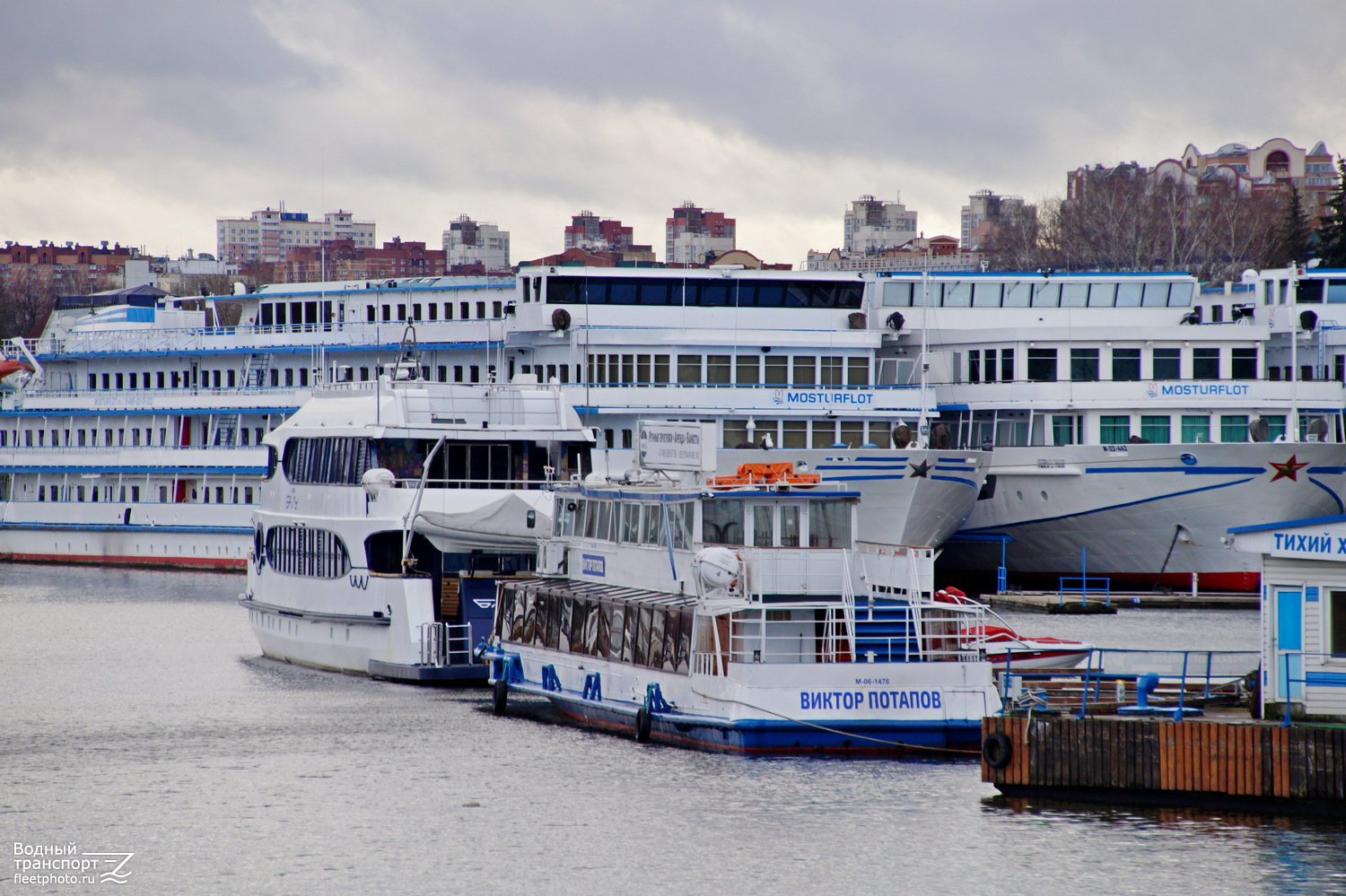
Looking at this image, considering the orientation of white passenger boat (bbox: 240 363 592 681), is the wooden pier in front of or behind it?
behind

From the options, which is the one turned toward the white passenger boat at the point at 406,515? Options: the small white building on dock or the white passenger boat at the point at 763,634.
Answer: the white passenger boat at the point at 763,634

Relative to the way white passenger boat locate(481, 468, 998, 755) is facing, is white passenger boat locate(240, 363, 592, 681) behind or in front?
in front

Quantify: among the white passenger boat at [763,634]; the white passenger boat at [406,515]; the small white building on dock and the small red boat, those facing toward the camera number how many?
1

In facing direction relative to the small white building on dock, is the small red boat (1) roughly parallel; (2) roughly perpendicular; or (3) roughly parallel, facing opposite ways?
roughly perpendicular

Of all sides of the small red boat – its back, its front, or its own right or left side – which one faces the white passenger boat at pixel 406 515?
back

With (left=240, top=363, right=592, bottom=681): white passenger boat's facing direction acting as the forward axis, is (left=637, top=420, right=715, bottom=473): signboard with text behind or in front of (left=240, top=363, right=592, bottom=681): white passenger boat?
behind

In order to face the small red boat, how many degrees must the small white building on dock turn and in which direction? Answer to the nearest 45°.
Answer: approximately 135° to its right

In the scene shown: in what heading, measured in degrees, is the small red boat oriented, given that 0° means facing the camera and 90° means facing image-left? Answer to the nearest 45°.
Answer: approximately 270°

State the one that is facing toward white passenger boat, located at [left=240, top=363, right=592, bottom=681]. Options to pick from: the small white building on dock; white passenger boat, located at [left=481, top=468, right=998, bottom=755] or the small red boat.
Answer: white passenger boat, located at [left=481, top=468, right=998, bottom=755]

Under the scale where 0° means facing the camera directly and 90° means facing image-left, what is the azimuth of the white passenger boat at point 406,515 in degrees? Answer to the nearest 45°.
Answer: approximately 135°

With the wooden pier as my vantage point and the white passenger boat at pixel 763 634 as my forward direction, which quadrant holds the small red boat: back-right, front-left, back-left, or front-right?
front-right

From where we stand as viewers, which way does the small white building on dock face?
facing the viewer

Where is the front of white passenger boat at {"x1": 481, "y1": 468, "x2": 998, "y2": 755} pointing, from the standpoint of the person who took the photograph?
facing away from the viewer and to the left of the viewer

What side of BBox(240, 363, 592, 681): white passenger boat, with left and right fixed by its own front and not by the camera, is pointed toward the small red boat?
back
